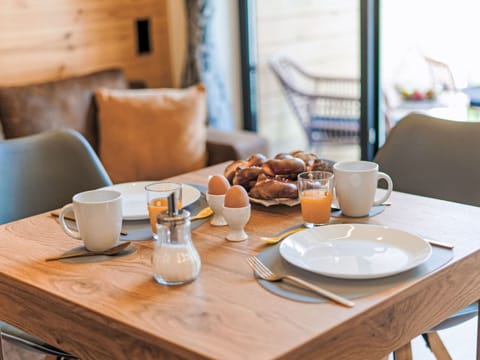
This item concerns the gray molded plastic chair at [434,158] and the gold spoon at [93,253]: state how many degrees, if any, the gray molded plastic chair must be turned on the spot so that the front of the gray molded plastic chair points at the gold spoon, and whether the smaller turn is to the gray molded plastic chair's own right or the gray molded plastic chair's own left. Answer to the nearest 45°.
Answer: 0° — it already faces it

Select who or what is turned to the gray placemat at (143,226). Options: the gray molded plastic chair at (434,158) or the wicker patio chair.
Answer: the gray molded plastic chair

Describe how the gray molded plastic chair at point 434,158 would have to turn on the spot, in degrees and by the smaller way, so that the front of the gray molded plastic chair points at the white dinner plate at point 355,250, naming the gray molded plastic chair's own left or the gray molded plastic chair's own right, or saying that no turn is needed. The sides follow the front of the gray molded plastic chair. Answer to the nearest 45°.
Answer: approximately 45° to the gray molded plastic chair's own left

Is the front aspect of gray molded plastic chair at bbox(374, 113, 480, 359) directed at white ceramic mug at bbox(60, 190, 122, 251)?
yes

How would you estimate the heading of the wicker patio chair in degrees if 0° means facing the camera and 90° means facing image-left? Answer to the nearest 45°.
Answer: approximately 270°
